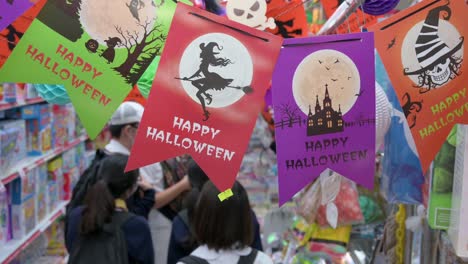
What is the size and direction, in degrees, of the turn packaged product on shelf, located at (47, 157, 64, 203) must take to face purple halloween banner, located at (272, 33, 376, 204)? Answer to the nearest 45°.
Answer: approximately 45° to its right

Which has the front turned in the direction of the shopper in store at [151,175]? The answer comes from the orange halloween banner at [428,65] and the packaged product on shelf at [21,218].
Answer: the packaged product on shelf

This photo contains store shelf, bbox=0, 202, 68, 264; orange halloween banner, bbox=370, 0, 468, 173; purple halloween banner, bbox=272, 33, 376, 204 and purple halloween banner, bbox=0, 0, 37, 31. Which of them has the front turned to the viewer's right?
the store shelf

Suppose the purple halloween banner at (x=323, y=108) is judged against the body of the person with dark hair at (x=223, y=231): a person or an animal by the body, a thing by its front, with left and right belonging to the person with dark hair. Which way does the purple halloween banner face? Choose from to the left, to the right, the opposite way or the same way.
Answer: the opposite way

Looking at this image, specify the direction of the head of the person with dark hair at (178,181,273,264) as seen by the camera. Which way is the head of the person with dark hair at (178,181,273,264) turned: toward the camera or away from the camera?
away from the camera

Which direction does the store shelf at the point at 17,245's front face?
to the viewer's right

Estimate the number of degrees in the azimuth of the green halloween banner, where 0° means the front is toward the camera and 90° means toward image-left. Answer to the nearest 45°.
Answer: approximately 0°

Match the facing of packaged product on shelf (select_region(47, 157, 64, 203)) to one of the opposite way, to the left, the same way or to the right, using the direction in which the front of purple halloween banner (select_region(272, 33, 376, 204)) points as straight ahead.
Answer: to the left

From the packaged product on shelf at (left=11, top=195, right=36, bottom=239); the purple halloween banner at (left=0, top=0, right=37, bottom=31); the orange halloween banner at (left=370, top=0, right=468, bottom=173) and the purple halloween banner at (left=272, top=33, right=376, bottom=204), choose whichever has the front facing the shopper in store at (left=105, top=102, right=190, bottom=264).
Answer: the packaged product on shelf
